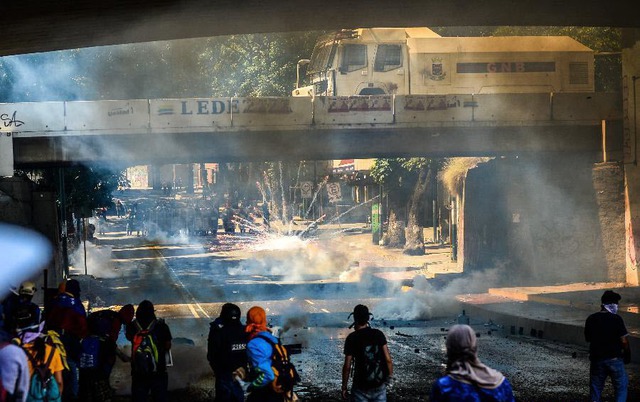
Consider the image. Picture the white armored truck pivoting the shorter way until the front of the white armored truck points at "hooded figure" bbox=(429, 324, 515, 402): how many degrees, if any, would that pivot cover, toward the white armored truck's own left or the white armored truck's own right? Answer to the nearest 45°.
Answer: approximately 90° to the white armored truck's own left

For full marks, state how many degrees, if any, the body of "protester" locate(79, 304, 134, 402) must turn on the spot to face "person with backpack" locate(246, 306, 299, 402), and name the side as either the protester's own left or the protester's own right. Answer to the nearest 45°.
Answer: approximately 90° to the protester's own right

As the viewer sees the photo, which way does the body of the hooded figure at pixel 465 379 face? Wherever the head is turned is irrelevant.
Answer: away from the camera

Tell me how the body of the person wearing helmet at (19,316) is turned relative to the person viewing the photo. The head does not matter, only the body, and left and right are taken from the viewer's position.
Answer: facing away from the viewer

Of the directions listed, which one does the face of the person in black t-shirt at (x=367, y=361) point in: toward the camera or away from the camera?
away from the camera

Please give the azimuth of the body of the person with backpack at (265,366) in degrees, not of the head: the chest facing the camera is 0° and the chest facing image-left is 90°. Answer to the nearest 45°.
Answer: approximately 135°

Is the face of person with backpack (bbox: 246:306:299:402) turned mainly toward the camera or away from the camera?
away from the camera

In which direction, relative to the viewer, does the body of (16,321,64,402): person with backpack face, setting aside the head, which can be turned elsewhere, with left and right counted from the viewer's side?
facing away from the viewer

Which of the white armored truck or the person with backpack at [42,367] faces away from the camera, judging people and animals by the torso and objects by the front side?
the person with backpack

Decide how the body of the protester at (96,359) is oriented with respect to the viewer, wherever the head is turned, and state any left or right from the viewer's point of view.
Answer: facing away from the viewer and to the right of the viewer

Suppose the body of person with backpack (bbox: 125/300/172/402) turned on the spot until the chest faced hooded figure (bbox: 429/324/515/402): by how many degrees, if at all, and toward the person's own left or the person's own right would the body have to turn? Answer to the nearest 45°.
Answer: approximately 135° to the person's own right
